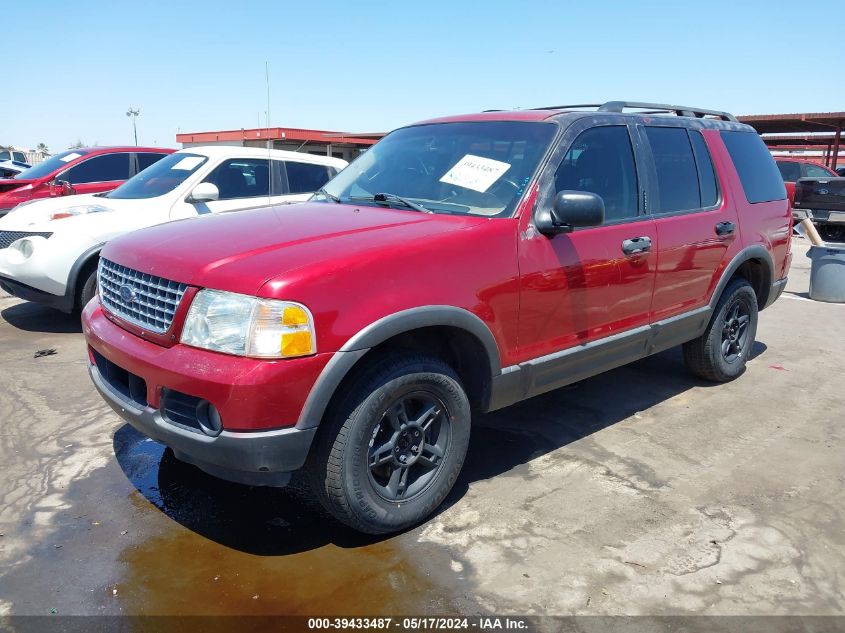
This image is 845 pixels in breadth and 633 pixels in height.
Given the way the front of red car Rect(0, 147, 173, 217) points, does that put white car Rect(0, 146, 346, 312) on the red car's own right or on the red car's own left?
on the red car's own left

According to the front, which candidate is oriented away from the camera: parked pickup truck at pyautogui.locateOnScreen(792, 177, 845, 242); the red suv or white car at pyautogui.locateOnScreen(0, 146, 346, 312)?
the parked pickup truck

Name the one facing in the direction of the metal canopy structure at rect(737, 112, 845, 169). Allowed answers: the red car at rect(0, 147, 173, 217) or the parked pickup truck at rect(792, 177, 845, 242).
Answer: the parked pickup truck

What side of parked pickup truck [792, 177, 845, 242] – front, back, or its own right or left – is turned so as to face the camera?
back

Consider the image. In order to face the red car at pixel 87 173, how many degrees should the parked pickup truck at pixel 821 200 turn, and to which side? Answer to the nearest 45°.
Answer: approximately 135° to its left

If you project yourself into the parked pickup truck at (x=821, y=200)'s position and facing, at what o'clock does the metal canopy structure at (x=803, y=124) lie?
The metal canopy structure is roughly at 12 o'clock from the parked pickup truck.

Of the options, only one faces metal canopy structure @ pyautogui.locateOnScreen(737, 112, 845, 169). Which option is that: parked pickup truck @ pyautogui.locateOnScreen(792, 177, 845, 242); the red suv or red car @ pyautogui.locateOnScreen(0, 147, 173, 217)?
the parked pickup truck

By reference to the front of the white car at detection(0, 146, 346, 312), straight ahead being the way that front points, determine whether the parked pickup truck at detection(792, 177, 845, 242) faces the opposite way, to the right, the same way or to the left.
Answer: the opposite way

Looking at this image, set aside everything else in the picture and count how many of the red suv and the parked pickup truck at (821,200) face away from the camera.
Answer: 1

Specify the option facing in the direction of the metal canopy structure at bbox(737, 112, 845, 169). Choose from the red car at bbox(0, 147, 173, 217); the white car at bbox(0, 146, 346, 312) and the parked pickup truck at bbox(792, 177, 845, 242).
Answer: the parked pickup truck

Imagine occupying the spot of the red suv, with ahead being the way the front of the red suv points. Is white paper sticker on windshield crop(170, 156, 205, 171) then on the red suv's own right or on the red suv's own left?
on the red suv's own right
